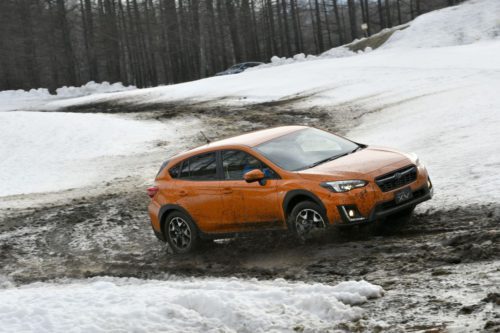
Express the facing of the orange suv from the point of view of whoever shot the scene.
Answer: facing the viewer and to the right of the viewer
